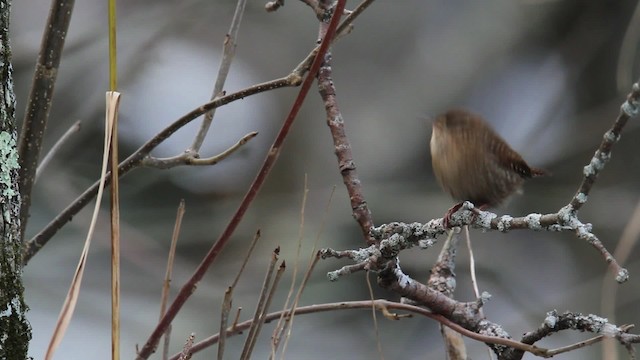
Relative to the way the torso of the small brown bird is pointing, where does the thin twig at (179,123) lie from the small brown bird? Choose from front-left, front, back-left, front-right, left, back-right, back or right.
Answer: front-left

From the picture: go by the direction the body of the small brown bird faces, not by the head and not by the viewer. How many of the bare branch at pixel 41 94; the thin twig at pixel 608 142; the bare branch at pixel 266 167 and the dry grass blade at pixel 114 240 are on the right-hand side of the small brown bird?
0

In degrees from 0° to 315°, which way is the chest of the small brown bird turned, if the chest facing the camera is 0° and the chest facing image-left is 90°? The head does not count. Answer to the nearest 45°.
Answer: approximately 90°

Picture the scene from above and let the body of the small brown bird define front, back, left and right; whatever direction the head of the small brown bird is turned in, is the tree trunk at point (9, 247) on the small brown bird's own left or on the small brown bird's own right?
on the small brown bird's own left

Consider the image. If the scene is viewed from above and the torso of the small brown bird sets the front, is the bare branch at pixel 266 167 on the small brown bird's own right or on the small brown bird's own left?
on the small brown bird's own left

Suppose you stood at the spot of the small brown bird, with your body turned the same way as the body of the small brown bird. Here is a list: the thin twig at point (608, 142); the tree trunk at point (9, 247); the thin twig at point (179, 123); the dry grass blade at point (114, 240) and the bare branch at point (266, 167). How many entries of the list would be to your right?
0

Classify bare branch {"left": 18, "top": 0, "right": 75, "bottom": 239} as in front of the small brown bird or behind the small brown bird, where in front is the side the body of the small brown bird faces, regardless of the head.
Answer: in front

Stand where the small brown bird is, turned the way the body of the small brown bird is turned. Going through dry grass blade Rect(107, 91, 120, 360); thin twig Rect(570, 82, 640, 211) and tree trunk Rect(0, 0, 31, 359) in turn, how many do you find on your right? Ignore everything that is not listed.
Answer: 0

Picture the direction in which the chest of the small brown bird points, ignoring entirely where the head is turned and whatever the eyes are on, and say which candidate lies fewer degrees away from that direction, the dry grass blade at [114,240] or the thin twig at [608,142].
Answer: the dry grass blade

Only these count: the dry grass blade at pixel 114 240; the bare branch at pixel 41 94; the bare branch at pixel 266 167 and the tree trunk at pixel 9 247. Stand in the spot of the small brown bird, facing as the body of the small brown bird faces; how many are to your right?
0
